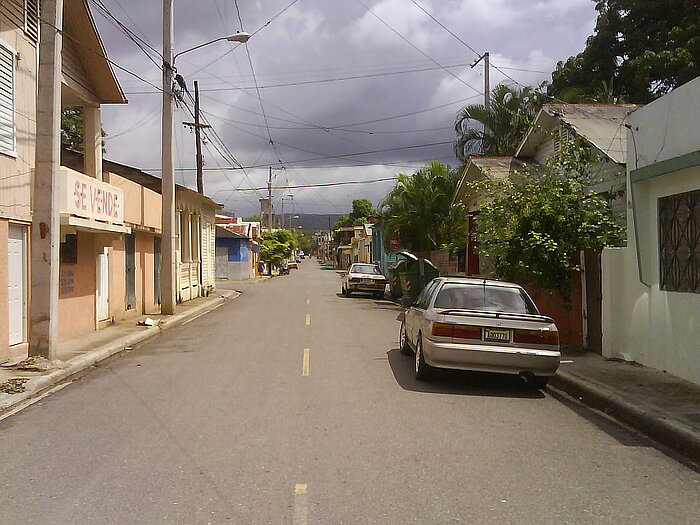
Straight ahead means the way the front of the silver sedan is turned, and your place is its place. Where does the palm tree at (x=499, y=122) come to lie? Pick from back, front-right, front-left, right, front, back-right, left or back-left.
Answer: front

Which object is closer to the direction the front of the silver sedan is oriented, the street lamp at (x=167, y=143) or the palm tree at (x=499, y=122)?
the palm tree

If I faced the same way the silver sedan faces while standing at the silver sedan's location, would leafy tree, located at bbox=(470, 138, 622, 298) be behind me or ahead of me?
ahead

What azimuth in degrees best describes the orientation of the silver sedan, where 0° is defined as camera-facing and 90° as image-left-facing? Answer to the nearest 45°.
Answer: approximately 180°

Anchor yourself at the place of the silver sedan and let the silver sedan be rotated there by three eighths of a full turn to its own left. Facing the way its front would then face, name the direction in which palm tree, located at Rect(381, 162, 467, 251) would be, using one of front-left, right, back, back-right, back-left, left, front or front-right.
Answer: back-right

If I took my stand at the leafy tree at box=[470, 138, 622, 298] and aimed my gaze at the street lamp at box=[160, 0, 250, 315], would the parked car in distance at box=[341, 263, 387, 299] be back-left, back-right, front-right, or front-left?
front-right

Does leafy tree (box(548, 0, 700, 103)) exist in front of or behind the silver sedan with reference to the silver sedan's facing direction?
in front
